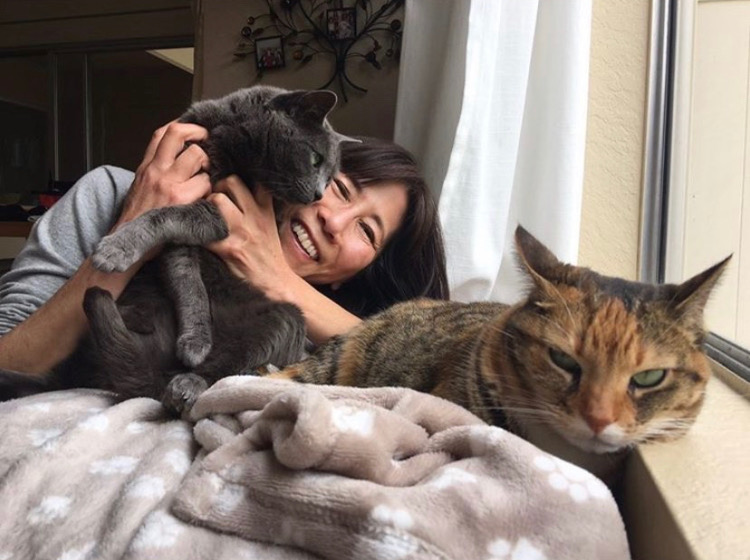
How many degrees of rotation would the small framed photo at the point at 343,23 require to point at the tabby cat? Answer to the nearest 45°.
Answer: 0° — it already faces it

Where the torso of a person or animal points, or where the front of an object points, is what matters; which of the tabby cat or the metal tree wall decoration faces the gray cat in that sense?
the metal tree wall decoration

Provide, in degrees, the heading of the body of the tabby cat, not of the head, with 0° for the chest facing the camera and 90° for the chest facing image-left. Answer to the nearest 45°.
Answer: approximately 315°

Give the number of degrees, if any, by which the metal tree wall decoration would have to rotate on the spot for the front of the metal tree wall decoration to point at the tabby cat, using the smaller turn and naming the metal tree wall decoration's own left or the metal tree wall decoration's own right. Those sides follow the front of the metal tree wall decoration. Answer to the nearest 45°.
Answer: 0° — it already faces it

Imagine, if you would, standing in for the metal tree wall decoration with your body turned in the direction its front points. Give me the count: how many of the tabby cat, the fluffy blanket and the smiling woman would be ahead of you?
3

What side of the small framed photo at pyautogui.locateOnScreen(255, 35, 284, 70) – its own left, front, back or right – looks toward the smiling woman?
front

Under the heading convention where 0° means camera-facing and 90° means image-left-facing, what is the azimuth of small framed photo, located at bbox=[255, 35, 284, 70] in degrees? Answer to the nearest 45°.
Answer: approximately 0°

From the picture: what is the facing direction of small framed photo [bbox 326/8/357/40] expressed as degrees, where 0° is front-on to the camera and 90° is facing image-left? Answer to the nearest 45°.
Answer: approximately 0°

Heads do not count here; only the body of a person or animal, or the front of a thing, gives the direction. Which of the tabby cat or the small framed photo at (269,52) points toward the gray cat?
the small framed photo

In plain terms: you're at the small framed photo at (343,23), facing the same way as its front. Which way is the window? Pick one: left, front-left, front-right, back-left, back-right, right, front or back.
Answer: front-left

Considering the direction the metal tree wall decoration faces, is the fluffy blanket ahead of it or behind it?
ahead
